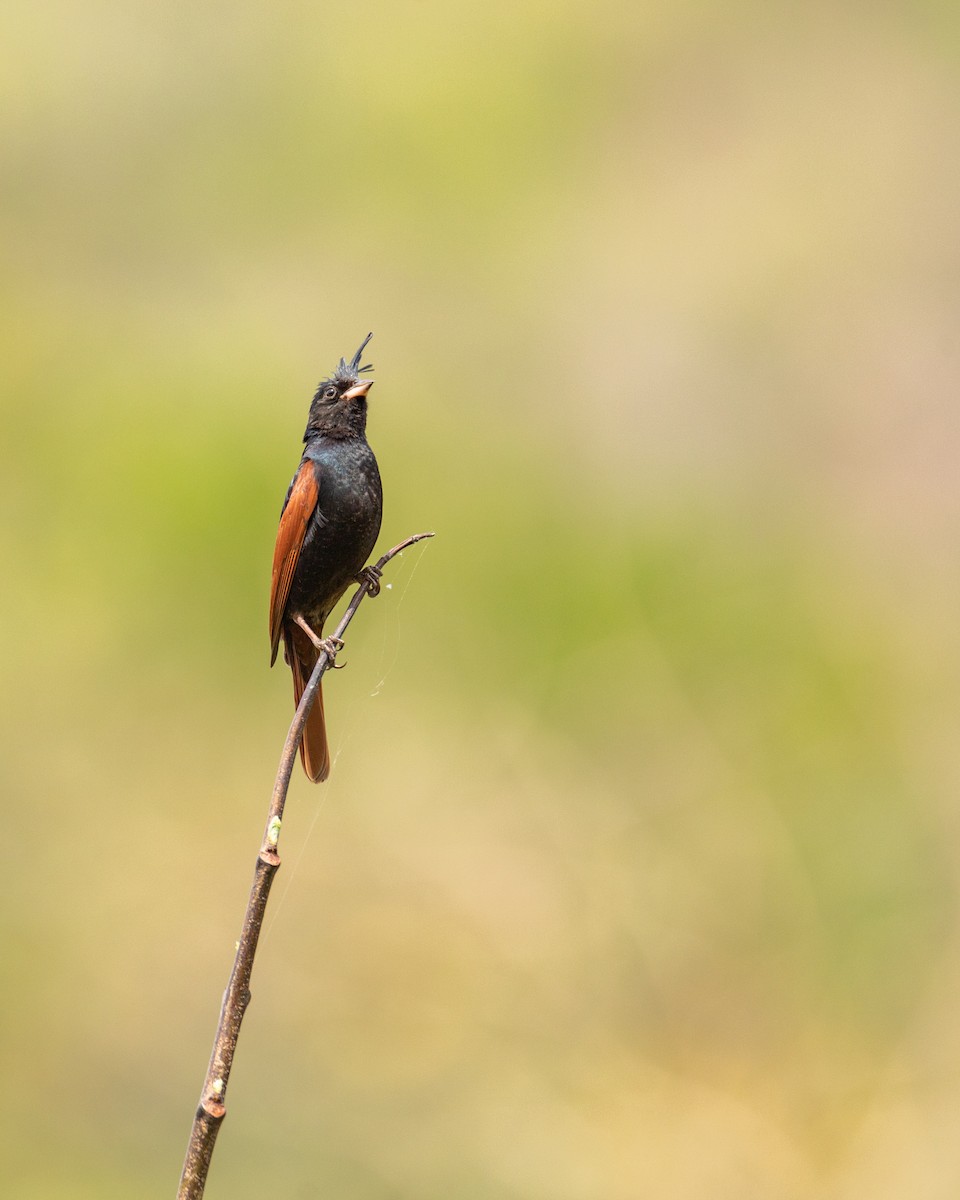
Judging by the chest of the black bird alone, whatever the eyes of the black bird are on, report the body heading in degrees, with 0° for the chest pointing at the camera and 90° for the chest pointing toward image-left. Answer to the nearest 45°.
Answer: approximately 315°
